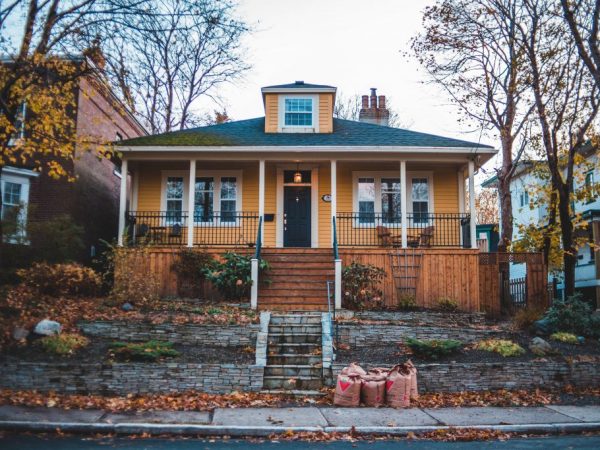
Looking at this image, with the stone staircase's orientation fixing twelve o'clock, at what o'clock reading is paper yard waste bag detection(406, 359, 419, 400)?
The paper yard waste bag is roughly at 10 o'clock from the stone staircase.

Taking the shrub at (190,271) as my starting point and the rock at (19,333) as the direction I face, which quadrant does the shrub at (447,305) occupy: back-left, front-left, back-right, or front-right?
back-left

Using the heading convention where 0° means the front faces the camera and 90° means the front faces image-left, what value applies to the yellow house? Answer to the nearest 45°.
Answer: approximately 0°

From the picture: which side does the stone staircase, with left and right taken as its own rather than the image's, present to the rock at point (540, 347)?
left

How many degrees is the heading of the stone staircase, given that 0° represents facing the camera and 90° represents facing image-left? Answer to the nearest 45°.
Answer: approximately 0°

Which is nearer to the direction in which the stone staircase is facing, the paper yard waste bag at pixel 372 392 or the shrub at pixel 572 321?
the paper yard waste bag

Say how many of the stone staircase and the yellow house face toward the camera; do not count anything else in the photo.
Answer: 2

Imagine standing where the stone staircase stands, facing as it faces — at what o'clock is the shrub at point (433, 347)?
The shrub is roughly at 9 o'clock from the stone staircase.

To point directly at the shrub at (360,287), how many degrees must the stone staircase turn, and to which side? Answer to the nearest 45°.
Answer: approximately 135° to its left

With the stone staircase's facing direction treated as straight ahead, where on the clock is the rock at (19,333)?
The rock is roughly at 3 o'clock from the stone staircase.
